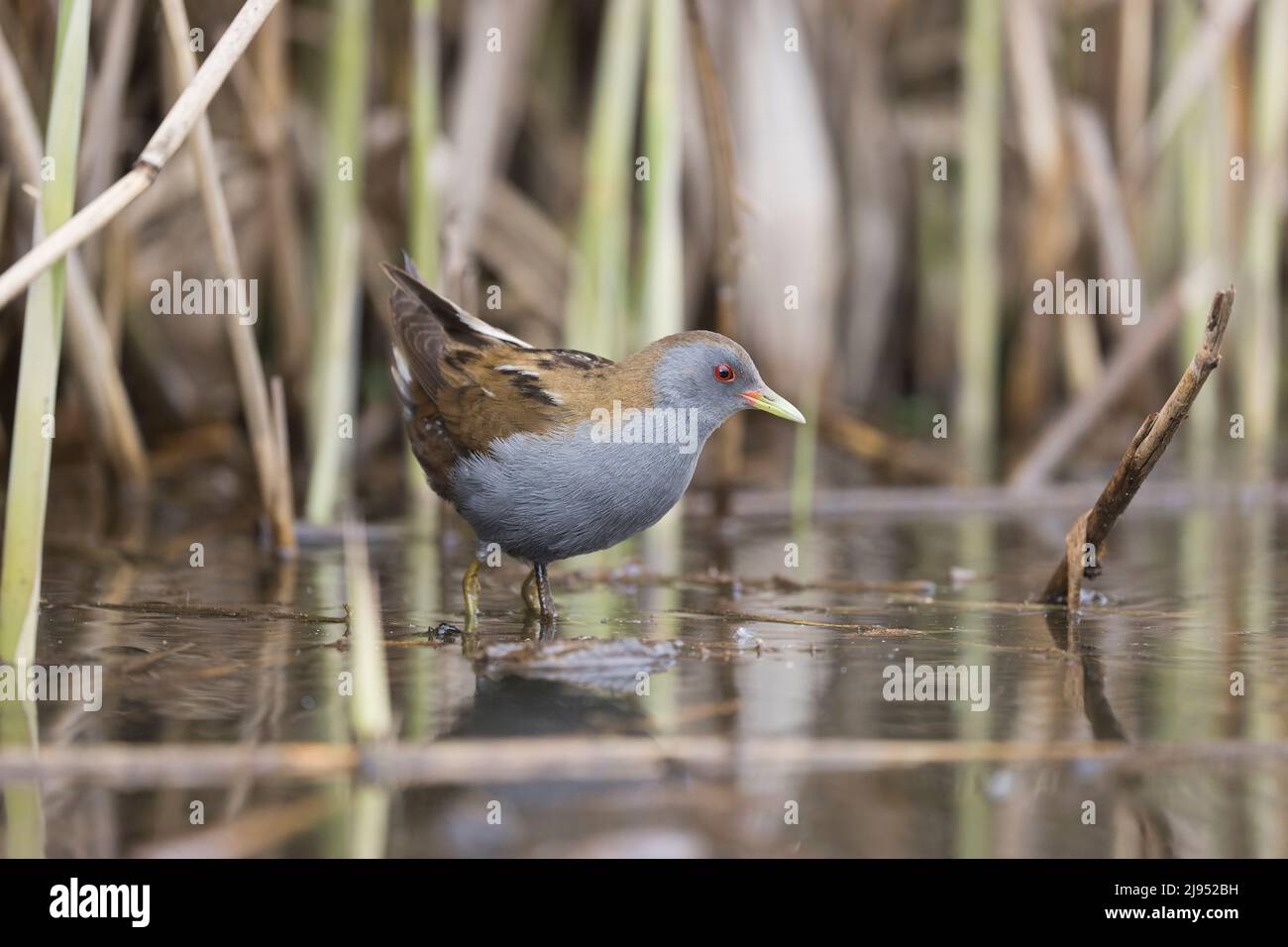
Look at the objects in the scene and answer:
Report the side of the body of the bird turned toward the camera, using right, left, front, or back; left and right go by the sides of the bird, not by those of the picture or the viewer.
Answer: right

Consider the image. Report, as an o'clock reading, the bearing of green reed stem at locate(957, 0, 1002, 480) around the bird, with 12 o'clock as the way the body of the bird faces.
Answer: The green reed stem is roughly at 10 o'clock from the bird.

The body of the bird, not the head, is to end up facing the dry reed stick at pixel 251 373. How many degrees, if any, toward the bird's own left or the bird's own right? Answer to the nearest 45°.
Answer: approximately 135° to the bird's own left

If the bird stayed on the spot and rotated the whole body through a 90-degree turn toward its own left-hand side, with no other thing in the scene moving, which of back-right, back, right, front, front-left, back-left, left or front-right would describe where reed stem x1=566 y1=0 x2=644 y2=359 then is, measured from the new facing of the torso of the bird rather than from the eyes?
front

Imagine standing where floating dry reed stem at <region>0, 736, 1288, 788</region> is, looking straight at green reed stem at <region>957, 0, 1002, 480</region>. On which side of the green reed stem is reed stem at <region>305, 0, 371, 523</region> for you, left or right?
left
